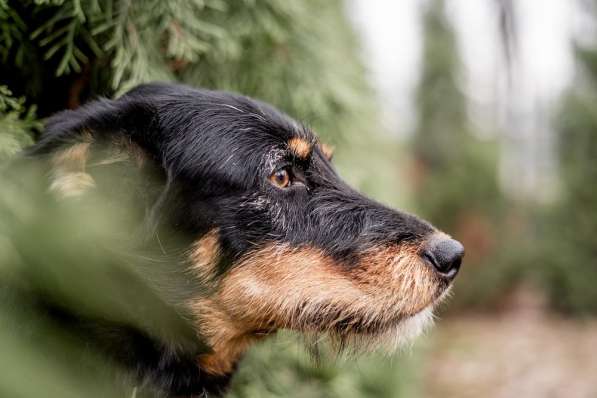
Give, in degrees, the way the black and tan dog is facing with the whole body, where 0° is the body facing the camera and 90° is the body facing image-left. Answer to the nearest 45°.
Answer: approximately 270°

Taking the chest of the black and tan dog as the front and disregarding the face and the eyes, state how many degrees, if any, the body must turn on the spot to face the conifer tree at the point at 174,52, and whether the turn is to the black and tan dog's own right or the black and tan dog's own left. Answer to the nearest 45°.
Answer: approximately 135° to the black and tan dog's own left
